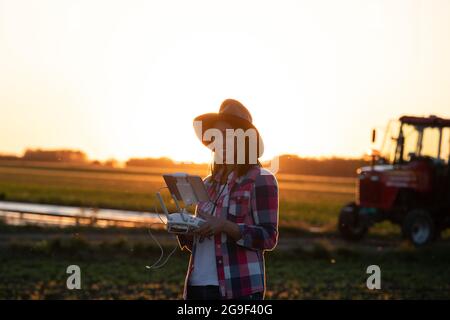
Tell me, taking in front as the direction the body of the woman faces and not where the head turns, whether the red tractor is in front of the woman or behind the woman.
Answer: behind

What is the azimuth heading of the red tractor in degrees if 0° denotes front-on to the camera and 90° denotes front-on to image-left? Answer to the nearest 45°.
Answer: approximately 45°

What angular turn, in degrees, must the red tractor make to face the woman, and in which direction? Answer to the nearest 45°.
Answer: approximately 45° to its left

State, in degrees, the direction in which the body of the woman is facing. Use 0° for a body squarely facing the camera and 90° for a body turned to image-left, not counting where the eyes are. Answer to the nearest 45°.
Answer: approximately 45°
